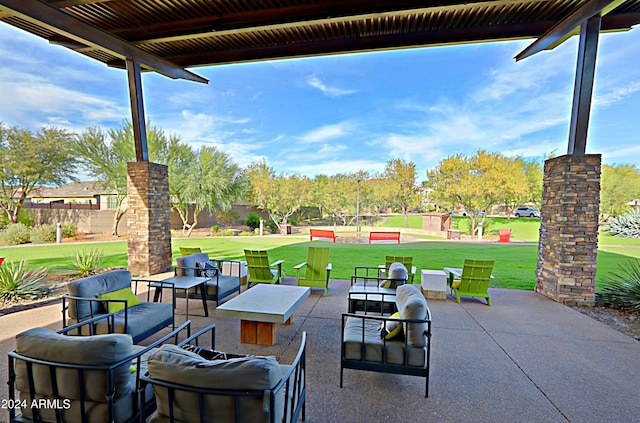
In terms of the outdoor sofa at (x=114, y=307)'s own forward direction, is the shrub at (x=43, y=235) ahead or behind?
behind

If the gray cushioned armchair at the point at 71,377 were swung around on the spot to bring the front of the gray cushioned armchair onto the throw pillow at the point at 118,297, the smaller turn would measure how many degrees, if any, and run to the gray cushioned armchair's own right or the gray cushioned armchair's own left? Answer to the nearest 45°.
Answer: approximately 45° to the gray cushioned armchair's own left

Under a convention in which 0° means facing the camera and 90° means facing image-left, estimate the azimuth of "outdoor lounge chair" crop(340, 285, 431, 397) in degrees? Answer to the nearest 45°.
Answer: approximately 90°

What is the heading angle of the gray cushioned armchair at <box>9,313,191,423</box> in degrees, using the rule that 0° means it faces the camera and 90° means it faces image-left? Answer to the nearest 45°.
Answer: approximately 225°

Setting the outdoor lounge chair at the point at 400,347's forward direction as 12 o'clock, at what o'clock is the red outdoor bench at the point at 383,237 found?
The red outdoor bench is roughly at 3 o'clock from the outdoor lounge chair.

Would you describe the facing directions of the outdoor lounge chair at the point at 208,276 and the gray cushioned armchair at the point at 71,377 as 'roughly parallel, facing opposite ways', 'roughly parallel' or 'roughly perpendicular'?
roughly perpendicular

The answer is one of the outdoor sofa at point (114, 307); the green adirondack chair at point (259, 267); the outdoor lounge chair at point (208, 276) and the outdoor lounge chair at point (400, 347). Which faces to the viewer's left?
the outdoor lounge chair at point (400, 347)
